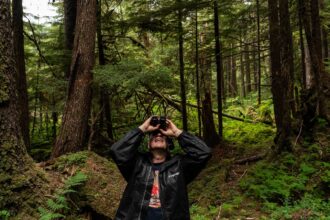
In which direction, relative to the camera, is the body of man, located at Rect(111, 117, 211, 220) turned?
toward the camera

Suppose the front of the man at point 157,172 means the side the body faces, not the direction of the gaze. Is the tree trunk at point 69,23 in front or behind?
behind

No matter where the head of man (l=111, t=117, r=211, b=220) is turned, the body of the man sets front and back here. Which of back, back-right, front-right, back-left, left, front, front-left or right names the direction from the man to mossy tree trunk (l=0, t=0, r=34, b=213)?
back-right

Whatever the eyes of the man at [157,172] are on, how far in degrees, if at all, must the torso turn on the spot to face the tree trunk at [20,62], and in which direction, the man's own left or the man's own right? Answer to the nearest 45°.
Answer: approximately 135° to the man's own right

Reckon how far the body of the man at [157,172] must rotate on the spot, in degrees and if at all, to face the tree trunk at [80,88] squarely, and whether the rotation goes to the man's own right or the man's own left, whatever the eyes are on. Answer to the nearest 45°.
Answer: approximately 180°

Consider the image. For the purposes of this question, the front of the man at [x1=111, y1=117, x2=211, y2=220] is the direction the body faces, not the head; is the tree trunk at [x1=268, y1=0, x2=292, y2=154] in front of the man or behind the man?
behind

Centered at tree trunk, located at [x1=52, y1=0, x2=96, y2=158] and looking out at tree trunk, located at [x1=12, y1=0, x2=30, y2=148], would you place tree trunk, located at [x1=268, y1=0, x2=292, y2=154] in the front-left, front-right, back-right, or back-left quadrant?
back-right
